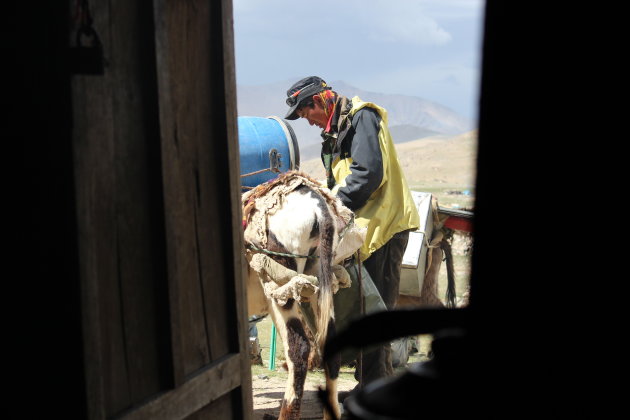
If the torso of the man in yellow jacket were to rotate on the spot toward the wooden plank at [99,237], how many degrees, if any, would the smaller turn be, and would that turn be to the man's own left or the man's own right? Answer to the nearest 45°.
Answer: approximately 90° to the man's own left

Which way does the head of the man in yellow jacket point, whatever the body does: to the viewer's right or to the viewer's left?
to the viewer's left

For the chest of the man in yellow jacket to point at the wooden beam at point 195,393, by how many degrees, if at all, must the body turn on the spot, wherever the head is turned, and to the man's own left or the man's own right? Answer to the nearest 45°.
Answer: approximately 90° to the man's own left

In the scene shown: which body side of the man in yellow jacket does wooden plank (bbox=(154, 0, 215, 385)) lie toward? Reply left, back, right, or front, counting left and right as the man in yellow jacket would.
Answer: left

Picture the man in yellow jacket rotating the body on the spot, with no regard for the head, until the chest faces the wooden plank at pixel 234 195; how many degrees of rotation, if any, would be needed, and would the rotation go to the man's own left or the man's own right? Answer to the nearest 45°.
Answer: approximately 90° to the man's own left

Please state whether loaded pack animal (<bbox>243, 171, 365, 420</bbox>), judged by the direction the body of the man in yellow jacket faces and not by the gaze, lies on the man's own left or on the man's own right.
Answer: on the man's own left

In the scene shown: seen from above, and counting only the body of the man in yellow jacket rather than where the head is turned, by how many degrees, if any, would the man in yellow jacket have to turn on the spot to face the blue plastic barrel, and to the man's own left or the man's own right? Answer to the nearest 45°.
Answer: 0° — they already face it

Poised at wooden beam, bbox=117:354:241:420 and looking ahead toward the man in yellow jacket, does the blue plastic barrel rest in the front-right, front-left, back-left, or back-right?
front-left

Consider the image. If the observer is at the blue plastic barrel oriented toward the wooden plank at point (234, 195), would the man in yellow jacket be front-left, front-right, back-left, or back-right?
front-left

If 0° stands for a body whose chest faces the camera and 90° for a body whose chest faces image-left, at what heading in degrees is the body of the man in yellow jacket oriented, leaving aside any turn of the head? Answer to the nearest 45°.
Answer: approximately 90°
